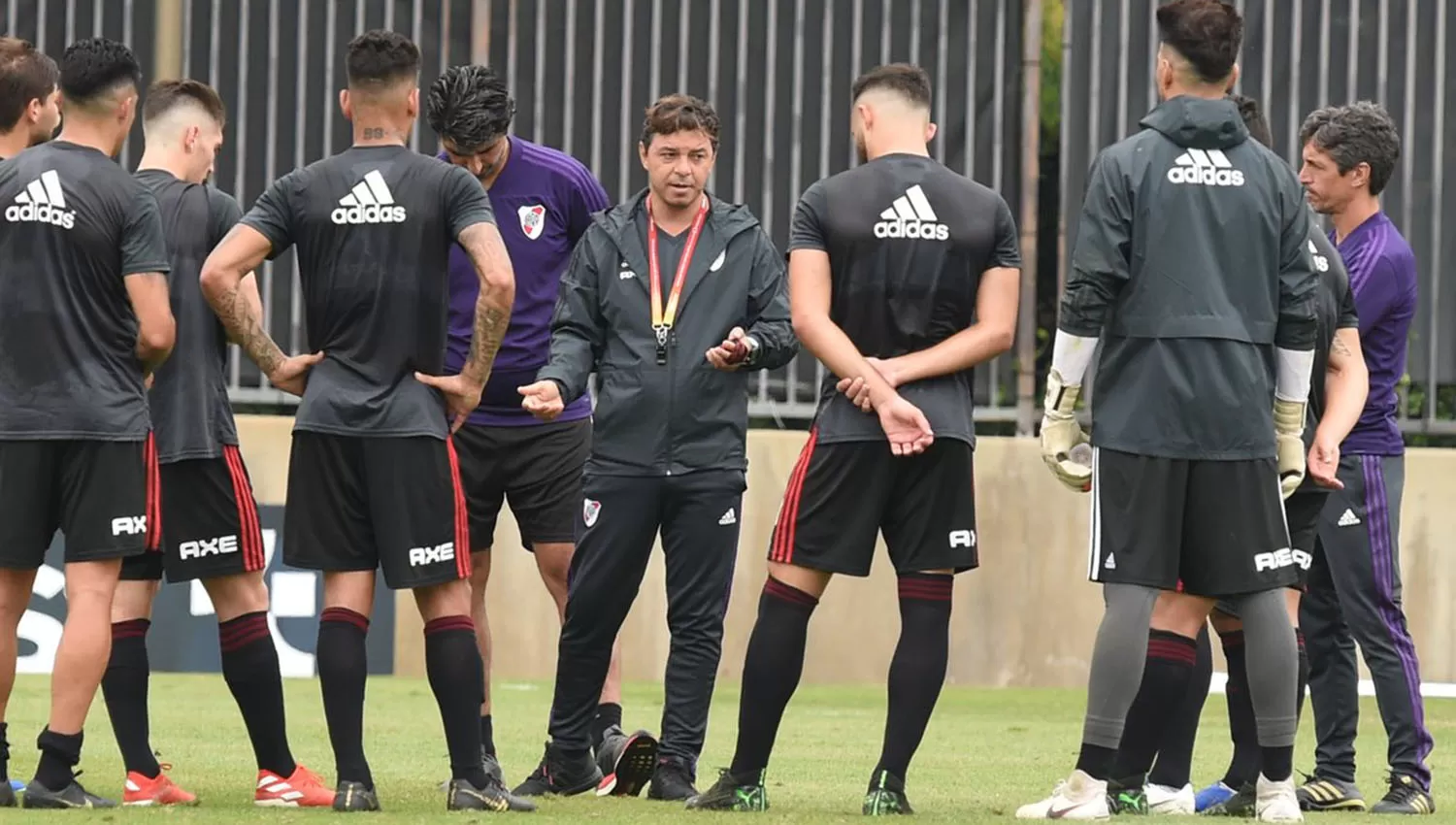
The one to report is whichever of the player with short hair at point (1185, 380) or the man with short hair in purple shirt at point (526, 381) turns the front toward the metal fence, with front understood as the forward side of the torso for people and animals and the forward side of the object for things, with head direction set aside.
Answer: the player with short hair at point (1185, 380)

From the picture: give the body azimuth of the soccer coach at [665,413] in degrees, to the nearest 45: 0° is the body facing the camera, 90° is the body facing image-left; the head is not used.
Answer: approximately 0°

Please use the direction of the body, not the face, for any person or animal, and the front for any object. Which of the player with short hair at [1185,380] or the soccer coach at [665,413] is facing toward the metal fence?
the player with short hair

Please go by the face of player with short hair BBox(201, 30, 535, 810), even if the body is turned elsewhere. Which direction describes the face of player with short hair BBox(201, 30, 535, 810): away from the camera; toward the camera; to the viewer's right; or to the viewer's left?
away from the camera

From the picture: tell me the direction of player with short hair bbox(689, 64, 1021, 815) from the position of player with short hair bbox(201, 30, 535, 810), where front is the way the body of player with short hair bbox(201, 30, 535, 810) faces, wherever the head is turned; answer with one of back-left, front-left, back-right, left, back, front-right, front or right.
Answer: right

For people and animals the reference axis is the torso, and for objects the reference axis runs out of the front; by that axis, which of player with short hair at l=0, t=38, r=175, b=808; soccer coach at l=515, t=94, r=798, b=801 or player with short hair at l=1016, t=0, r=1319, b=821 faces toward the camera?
the soccer coach

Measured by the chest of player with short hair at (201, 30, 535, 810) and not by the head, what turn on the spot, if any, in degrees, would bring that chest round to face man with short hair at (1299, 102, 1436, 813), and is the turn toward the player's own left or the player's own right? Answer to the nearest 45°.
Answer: approximately 90° to the player's own right

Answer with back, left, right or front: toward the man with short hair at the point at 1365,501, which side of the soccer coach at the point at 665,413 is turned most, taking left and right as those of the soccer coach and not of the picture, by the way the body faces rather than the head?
left

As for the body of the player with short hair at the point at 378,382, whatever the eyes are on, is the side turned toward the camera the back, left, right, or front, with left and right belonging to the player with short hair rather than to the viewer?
back

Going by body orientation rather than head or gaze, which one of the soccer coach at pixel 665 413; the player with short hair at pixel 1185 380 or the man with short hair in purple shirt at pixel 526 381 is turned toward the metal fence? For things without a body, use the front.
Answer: the player with short hair at pixel 1185 380

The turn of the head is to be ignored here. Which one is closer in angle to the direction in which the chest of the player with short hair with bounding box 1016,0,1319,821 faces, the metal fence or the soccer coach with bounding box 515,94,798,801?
the metal fence

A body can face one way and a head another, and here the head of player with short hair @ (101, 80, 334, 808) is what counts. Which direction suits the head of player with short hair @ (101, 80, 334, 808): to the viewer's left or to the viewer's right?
to the viewer's right

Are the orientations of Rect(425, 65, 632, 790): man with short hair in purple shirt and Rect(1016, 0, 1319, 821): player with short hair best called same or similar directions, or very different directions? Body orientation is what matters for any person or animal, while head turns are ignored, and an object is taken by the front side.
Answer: very different directions

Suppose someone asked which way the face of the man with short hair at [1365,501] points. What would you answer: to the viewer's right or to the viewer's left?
to the viewer's left

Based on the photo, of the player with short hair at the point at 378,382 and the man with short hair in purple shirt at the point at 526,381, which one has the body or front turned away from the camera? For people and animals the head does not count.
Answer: the player with short hair at the point at 378,382

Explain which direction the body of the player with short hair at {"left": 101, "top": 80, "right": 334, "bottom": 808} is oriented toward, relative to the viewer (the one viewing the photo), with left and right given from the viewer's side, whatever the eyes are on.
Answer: facing away from the viewer and to the right of the viewer

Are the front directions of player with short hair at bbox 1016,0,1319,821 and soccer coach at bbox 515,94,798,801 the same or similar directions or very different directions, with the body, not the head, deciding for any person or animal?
very different directions
